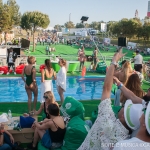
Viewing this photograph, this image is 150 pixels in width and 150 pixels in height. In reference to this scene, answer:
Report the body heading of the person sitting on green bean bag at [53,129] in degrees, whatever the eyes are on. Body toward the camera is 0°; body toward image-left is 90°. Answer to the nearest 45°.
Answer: approximately 135°
